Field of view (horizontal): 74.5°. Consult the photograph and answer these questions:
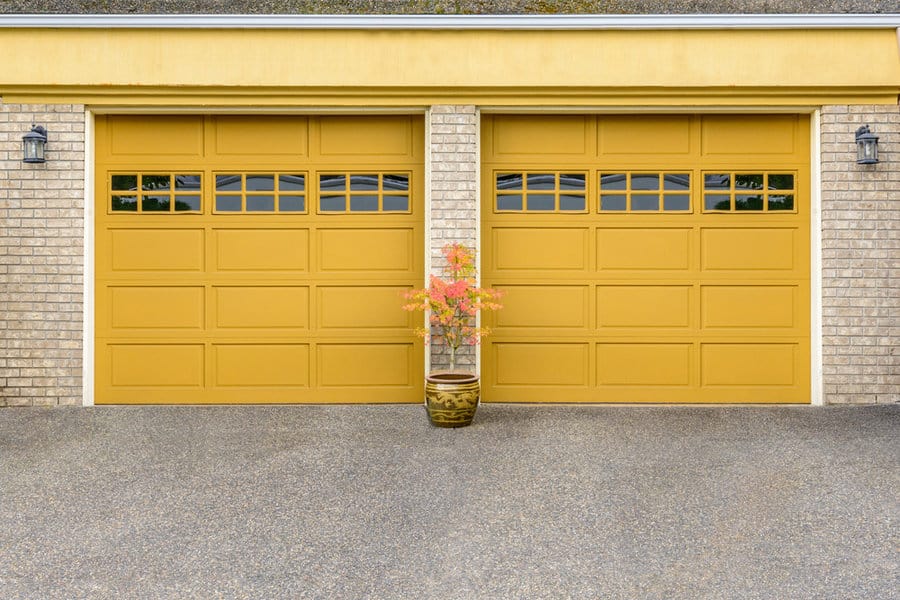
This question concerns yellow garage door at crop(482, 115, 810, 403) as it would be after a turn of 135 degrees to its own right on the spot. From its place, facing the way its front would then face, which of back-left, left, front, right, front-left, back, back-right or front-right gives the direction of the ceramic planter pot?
left

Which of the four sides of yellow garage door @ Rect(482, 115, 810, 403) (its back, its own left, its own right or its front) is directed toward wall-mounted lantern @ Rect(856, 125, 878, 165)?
left

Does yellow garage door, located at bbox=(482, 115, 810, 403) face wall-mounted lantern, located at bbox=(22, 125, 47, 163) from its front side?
no

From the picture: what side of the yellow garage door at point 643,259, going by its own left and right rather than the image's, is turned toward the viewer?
front

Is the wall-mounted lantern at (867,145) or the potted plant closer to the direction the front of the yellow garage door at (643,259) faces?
the potted plant

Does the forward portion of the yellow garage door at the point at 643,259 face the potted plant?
no
